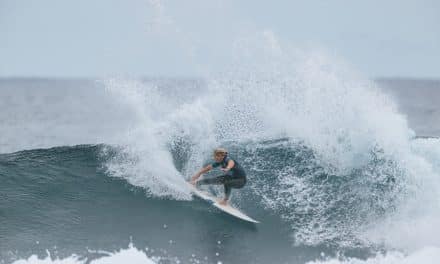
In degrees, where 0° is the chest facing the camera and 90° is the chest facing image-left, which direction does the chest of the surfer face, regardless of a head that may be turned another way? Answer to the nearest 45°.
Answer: approximately 45°
